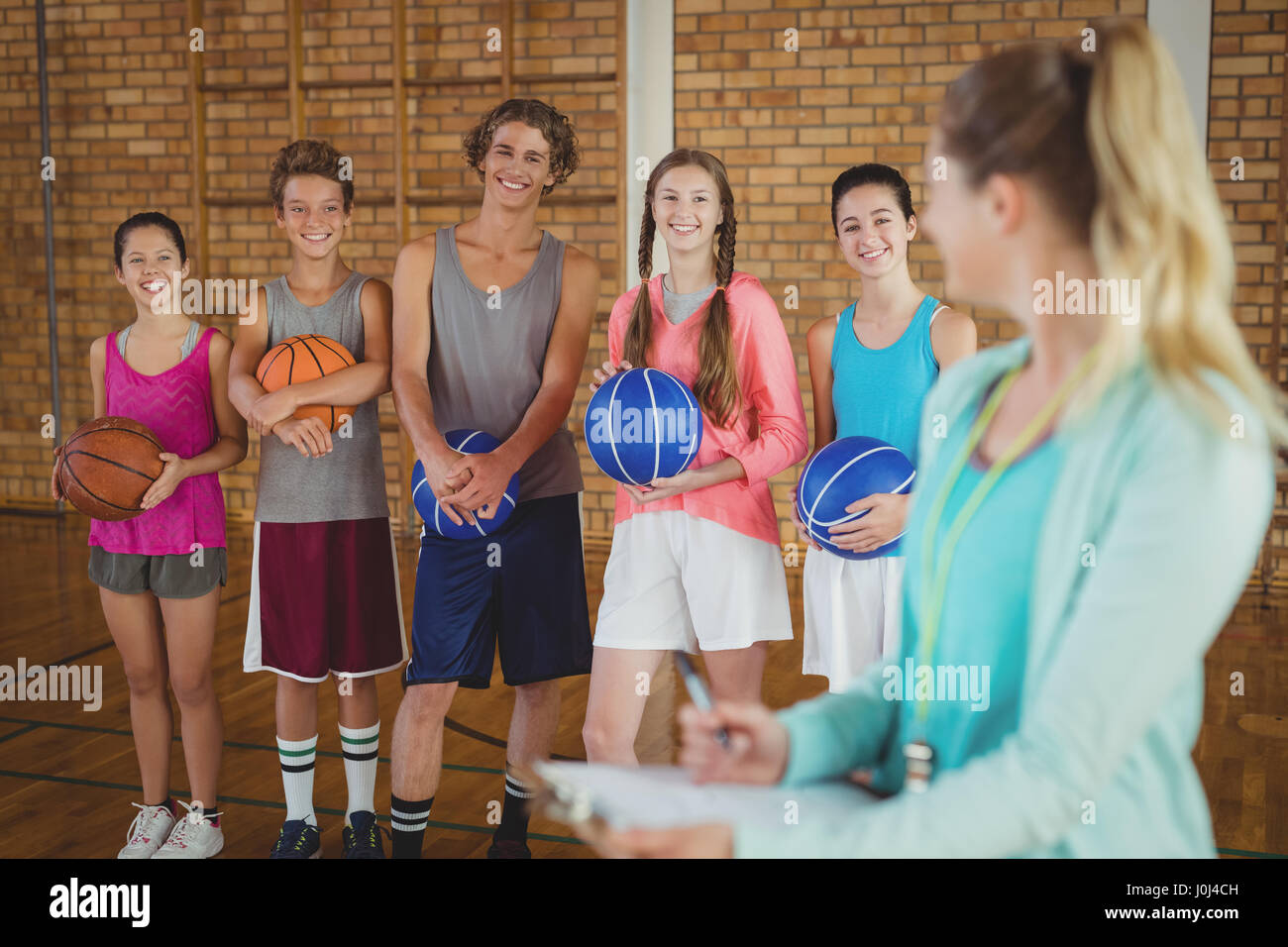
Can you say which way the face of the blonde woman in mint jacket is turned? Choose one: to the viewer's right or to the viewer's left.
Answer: to the viewer's left

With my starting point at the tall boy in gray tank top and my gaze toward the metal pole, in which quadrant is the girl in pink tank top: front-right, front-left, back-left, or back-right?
front-left

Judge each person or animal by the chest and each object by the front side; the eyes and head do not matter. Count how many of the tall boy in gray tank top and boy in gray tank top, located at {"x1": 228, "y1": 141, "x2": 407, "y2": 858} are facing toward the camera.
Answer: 2

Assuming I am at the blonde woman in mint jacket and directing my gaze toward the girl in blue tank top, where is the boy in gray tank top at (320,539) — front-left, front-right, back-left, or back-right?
front-left

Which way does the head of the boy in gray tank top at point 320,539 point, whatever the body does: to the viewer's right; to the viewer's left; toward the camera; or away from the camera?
toward the camera

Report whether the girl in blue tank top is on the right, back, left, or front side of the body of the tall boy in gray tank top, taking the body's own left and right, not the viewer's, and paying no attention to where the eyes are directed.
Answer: left

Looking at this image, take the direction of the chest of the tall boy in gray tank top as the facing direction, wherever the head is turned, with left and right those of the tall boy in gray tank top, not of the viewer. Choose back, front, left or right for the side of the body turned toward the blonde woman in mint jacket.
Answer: front

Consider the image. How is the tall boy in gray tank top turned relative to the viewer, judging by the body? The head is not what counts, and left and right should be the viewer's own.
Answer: facing the viewer

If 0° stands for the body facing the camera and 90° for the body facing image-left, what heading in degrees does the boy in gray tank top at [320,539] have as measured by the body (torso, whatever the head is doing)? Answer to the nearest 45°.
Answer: approximately 0°

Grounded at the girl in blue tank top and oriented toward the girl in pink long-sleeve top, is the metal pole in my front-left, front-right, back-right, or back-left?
front-right

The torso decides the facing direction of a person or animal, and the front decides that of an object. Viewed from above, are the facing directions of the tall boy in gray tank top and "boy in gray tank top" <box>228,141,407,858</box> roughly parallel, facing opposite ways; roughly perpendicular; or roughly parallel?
roughly parallel

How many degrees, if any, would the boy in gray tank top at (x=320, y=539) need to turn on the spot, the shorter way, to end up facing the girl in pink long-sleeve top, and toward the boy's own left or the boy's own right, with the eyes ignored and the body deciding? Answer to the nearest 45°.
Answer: approximately 45° to the boy's own left

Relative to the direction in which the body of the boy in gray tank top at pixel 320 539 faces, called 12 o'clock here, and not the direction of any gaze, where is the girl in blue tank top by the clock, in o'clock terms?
The girl in blue tank top is roughly at 10 o'clock from the boy in gray tank top.
